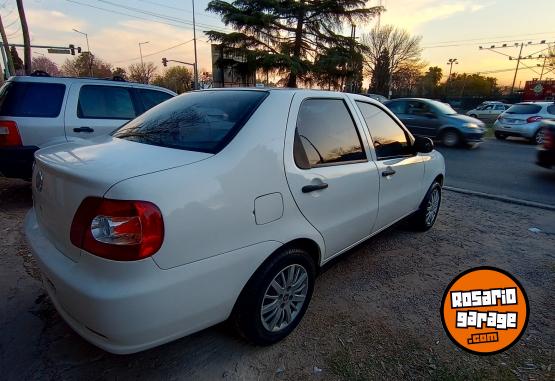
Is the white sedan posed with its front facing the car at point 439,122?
yes

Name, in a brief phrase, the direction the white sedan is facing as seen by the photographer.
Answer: facing away from the viewer and to the right of the viewer

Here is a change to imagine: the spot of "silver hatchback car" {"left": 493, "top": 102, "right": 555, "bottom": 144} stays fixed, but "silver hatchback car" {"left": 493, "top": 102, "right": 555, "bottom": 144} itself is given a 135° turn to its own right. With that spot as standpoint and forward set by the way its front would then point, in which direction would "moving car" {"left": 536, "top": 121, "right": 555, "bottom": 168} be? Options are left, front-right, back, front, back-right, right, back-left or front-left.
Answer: front

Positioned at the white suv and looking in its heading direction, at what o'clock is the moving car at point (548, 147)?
The moving car is roughly at 2 o'clock from the white suv.

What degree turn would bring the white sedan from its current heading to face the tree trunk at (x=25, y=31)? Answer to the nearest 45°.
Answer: approximately 90° to its left

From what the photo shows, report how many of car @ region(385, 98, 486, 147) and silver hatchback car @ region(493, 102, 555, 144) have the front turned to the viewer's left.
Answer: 0

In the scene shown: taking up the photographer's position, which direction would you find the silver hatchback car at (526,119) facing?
facing away from the viewer and to the right of the viewer

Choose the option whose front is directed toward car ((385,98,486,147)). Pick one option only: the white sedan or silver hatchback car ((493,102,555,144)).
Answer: the white sedan

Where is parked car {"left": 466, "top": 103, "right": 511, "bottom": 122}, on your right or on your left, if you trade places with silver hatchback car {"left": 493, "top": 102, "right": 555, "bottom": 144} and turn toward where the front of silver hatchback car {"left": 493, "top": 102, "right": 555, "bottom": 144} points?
on your left

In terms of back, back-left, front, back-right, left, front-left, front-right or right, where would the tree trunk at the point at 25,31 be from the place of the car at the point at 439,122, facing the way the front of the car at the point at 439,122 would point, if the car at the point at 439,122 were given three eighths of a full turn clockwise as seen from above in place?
front

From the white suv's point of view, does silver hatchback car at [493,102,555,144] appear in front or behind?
in front

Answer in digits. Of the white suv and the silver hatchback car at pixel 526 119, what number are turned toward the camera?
0

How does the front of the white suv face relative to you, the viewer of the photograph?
facing away from the viewer and to the right of the viewer
